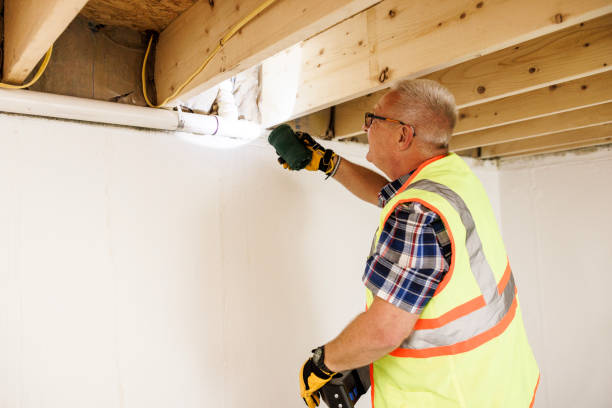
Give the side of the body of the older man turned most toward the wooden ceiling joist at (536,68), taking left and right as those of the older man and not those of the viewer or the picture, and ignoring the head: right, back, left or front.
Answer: right

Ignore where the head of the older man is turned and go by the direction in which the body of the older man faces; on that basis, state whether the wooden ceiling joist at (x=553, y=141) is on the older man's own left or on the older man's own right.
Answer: on the older man's own right

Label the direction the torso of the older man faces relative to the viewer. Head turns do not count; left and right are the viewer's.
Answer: facing away from the viewer and to the left of the viewer

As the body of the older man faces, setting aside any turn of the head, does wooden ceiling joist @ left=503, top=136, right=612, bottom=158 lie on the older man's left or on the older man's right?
on the older man's right

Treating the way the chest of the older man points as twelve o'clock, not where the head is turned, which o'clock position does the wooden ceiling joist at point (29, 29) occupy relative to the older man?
The wooden ceiling joist is roughly at 10 o'clock from the older man.
